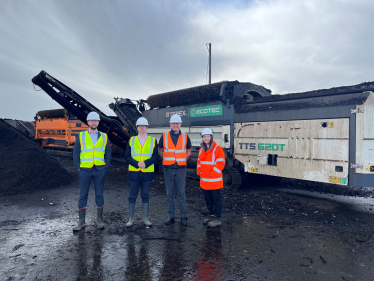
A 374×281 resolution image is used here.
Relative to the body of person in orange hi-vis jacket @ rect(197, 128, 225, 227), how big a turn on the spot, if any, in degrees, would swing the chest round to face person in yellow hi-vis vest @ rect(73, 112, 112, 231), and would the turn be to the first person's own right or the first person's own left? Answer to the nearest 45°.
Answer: approximately 45° to the first person's own right

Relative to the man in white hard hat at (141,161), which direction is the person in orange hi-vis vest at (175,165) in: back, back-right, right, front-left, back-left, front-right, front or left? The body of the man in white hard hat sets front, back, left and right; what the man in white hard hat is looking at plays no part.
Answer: left

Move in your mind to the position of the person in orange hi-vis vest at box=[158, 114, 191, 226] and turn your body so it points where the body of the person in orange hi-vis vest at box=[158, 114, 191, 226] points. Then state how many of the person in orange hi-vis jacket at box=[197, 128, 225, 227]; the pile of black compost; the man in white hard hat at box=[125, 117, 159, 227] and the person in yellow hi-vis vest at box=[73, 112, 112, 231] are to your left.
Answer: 1

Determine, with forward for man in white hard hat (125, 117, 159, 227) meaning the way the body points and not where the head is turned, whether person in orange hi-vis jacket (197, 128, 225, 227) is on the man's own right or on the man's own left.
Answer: on the man's own left

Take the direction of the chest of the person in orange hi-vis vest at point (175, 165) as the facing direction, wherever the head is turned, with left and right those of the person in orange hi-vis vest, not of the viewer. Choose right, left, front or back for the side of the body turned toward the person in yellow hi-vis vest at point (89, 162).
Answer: right

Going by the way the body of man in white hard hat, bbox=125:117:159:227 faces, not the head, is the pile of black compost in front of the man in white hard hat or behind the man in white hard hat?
behind

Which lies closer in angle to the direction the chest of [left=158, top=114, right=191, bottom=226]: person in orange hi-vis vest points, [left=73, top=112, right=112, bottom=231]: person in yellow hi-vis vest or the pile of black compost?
the person in yellow hi-vis vest

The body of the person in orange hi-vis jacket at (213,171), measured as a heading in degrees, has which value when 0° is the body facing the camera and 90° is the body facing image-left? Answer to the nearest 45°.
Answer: approximately 45°

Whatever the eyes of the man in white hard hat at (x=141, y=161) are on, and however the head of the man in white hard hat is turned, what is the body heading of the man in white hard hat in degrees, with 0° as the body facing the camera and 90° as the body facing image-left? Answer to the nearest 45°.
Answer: approximately 0°

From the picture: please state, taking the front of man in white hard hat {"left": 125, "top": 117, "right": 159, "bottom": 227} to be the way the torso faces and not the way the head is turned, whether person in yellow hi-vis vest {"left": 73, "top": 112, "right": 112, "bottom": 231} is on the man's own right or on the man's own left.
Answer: on the man's own right
